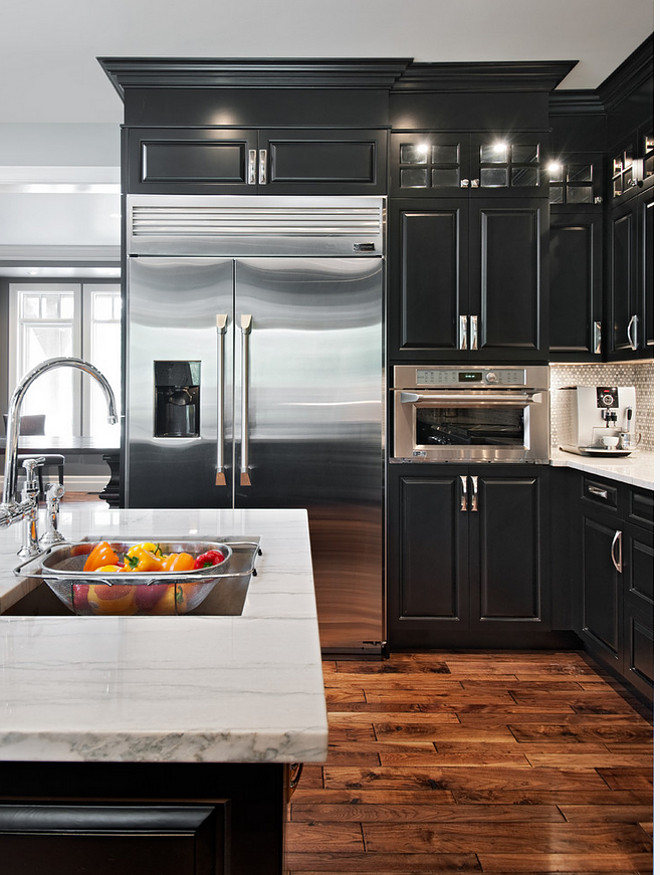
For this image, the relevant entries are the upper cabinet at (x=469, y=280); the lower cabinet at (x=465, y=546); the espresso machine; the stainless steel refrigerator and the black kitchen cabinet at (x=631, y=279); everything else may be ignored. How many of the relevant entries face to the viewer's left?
1

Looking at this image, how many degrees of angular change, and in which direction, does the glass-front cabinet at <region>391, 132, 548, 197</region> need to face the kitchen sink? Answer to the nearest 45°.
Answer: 0° — it already faces it

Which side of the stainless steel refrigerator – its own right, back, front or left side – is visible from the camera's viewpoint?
front

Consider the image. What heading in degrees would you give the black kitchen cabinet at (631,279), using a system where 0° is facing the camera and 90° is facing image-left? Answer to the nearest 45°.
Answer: approximately 90°

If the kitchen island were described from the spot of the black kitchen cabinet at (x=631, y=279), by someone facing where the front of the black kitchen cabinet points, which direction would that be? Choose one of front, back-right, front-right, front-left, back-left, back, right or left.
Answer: left

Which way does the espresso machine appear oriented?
toward the camera

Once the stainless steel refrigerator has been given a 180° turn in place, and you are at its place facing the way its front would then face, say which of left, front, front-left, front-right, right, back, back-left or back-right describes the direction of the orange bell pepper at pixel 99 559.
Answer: back

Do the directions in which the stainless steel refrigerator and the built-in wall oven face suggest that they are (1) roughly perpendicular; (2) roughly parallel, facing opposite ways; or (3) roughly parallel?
roughly parallel

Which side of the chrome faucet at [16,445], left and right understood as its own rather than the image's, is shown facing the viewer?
right

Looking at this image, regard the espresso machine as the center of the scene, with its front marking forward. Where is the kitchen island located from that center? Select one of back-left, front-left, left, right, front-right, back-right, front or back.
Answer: front

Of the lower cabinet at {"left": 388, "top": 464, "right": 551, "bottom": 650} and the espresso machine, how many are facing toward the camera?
2

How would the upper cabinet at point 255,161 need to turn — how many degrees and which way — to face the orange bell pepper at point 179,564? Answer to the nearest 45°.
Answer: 0° — it already faces it

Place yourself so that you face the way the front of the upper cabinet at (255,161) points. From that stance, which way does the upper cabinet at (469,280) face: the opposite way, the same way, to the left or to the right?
the same way

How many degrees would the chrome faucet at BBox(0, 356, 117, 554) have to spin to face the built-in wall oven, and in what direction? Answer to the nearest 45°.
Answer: approximately 45° to its left

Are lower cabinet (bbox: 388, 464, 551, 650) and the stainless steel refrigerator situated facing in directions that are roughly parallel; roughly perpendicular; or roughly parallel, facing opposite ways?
roughly parallel

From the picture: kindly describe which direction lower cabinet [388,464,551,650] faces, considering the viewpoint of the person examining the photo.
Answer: facing the viewer

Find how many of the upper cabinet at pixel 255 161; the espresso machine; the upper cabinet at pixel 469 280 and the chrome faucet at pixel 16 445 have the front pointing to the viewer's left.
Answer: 0

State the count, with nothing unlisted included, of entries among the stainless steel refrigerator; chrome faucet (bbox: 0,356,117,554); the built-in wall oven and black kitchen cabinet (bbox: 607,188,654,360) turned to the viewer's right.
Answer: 1

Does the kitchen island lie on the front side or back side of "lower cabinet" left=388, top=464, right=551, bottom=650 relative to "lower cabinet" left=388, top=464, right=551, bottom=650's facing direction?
on the front side
